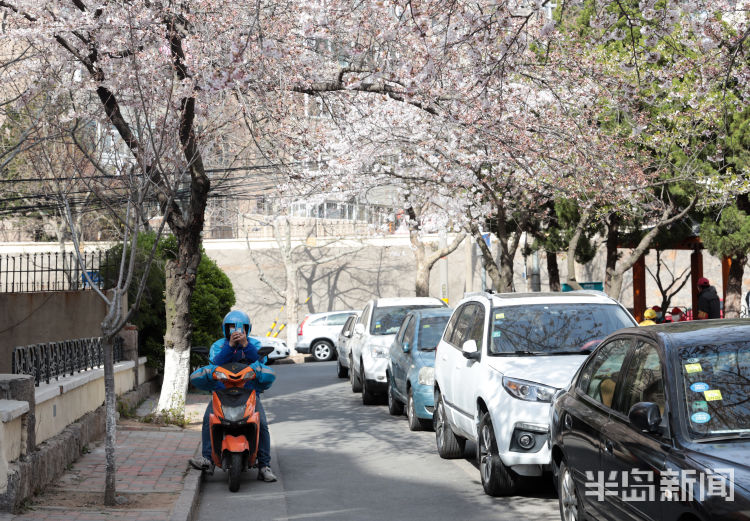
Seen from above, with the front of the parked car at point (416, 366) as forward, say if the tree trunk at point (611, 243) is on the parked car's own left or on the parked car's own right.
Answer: on the parked car's own left

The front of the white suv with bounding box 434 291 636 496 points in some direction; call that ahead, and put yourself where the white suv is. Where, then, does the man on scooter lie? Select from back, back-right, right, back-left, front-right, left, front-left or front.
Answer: back-right

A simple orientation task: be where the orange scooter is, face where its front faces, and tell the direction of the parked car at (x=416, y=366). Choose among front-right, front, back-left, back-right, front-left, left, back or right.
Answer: back-left

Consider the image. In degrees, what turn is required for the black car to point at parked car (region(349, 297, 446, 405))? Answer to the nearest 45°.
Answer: approximately 180°

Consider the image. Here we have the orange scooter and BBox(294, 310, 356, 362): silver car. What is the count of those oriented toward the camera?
1

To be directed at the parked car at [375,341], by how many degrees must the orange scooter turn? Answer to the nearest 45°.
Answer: approximately 180°

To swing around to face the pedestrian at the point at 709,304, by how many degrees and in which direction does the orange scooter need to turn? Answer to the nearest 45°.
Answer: approximately 135° to its left
